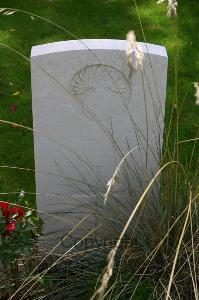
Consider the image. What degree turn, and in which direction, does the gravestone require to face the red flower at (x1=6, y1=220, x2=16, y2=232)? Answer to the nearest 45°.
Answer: approximately 45° to its right

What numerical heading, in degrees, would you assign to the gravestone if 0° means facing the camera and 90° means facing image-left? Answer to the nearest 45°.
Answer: approximately 0°
